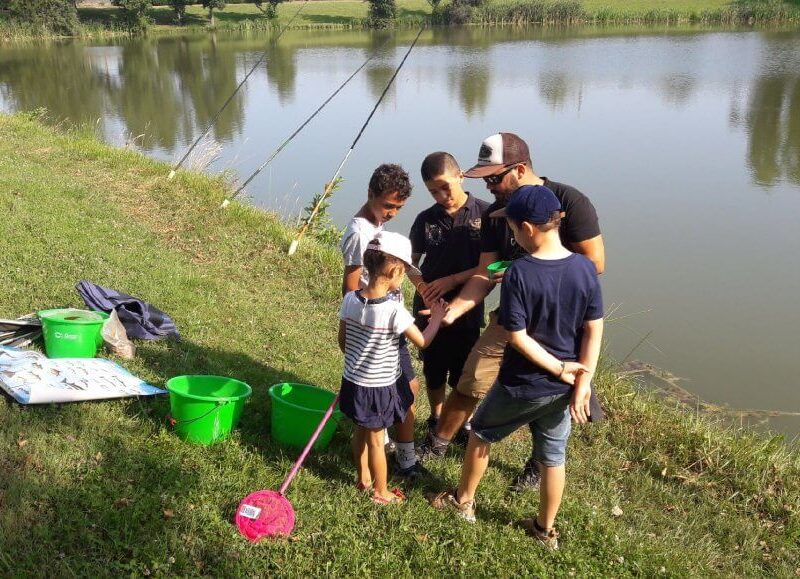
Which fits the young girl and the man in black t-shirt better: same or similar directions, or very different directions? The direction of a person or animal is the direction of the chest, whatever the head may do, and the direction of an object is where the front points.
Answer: very different directions

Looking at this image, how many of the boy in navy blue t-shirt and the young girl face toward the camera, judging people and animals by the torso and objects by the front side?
0

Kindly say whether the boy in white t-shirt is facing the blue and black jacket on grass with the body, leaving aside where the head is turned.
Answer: no

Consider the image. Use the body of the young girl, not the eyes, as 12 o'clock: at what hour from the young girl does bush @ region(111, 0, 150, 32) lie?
The bush is roughly at 10 o'clock from the young girl.

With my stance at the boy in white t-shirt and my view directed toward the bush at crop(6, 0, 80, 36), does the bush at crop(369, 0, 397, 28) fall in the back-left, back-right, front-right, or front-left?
front-right

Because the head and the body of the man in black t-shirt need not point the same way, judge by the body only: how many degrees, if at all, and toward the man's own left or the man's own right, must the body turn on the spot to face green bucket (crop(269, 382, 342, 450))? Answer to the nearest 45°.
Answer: approximately 45° to the man's own right

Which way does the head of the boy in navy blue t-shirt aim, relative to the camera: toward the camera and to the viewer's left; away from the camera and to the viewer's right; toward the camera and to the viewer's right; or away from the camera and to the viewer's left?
away from the camera and to the viewer's left

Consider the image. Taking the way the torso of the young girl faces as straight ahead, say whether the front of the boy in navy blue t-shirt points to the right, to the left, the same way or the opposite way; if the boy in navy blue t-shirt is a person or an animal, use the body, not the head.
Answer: to the left

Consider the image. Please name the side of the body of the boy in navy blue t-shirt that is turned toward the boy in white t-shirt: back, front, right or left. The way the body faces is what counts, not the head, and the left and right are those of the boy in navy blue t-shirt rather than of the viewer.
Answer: front

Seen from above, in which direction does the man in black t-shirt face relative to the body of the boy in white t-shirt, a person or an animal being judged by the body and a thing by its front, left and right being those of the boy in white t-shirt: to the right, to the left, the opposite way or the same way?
to the right

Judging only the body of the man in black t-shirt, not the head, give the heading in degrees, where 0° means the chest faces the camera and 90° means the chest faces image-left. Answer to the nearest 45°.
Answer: approximately 45°

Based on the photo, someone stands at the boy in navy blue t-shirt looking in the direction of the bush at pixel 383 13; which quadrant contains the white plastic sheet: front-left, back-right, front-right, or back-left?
front-left

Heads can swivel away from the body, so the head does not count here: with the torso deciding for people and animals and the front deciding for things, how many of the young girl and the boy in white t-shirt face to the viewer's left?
0
